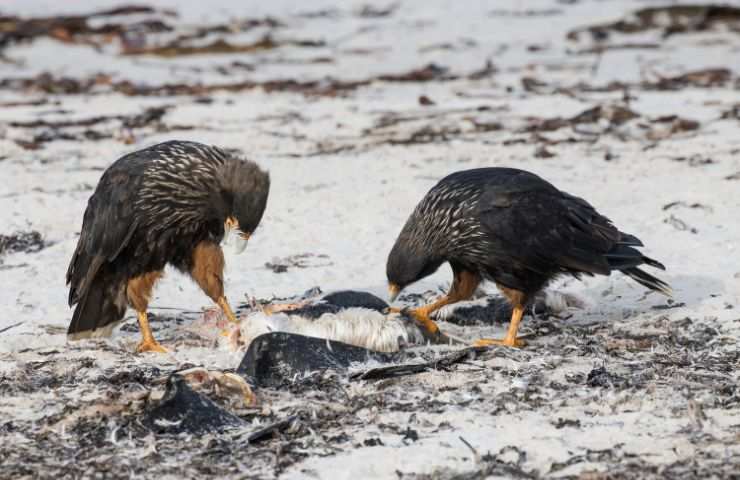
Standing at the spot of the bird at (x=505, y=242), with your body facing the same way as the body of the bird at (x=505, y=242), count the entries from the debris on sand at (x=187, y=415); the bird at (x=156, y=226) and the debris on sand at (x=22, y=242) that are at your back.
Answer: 0

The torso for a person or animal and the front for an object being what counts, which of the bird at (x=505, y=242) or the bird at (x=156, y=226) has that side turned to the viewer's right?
the bird at (x=156, y=226)

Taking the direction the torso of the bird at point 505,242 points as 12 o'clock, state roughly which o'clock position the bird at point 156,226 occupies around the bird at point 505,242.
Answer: the bird at point 156,226 is roughly at 12 o'clock from the bird at point 505,242.

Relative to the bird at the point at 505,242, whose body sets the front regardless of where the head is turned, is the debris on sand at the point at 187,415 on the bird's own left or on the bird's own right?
on the bird's own left

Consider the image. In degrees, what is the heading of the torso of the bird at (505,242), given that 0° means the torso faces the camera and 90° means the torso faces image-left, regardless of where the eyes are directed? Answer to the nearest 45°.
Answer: approximately 90°

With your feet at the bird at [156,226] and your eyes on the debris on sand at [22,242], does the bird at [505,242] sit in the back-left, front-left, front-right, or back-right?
back-right

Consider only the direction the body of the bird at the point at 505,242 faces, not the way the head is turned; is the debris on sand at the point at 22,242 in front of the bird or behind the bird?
in front

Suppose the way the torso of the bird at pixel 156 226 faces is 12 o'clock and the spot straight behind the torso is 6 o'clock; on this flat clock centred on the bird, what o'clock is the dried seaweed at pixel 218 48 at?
The dried seaweed is roughly at 9 o'clock from the bird.

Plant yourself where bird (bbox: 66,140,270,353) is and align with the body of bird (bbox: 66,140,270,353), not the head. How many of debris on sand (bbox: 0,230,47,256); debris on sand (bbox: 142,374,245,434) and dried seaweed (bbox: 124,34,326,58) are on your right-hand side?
1

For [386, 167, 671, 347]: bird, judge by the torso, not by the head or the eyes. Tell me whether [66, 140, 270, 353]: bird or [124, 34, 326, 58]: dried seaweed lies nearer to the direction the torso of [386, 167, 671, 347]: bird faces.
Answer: the bird

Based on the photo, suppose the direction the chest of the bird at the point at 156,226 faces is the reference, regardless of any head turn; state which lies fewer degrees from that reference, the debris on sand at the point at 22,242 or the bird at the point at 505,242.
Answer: the bird

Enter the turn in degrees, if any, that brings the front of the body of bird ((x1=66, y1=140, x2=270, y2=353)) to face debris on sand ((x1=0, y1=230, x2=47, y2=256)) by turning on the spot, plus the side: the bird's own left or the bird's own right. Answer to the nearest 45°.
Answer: approximately 135° to the bird's own left

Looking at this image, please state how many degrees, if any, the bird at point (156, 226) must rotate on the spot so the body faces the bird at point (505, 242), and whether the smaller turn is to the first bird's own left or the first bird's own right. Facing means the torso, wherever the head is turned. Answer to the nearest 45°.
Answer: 0° — it already faces it

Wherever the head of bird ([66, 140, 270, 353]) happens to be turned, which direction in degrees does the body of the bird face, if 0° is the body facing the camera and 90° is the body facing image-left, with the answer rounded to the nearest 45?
approximately 270°

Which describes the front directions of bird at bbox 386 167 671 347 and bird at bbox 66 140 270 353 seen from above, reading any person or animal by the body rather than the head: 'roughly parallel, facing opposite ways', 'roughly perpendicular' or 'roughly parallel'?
roughly parallel, facing opposite ways

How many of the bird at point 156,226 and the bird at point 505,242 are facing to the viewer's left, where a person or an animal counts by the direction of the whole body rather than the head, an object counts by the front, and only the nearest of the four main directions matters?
1
